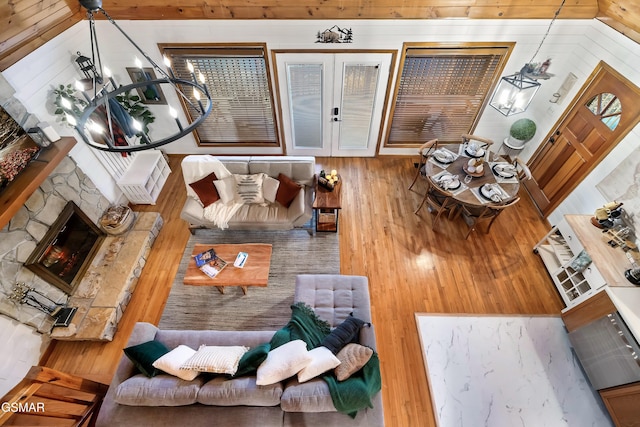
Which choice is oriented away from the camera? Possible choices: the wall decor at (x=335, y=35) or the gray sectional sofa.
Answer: the gray sectional sofa

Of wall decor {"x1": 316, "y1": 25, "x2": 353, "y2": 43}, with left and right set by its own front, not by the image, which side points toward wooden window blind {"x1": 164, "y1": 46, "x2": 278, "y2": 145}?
right

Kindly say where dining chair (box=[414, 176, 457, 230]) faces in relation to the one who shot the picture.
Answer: facing away from the viewer and to the right of the viewer

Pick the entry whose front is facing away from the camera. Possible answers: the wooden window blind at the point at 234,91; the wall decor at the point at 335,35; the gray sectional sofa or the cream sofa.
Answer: the gray sectional sofa

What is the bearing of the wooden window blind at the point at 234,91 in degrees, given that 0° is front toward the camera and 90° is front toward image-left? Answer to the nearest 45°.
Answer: approximately 0°

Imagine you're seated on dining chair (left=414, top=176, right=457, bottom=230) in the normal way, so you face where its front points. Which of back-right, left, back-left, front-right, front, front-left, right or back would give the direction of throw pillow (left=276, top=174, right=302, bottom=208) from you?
back

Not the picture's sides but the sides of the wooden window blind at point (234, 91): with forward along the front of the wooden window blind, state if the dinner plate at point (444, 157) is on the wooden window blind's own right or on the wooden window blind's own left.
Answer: on the wooden window blind's own left

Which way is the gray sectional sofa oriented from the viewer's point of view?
away from the camera

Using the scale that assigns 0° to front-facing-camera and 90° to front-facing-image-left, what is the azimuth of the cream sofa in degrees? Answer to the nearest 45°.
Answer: approximately 0°
